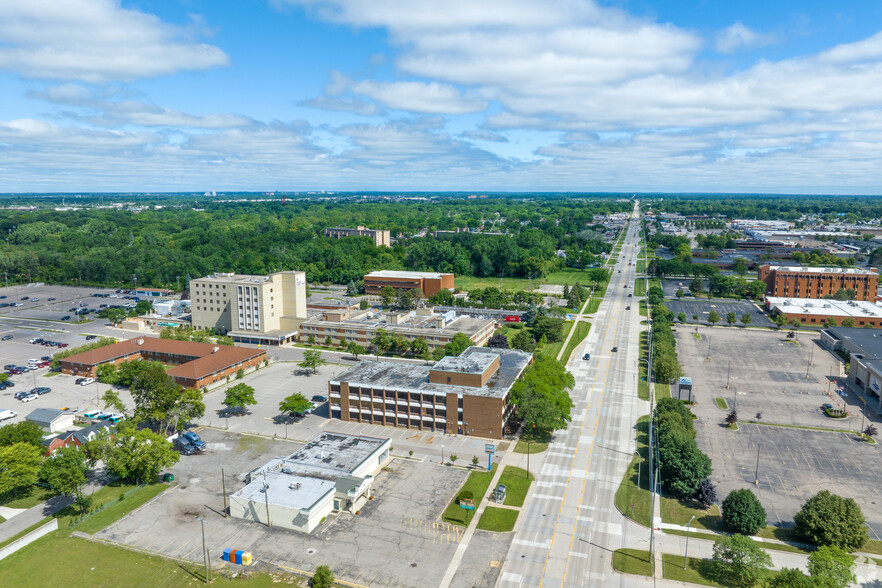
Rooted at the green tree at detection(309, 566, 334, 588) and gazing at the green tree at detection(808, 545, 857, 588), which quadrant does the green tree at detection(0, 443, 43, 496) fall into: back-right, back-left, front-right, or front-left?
back-left

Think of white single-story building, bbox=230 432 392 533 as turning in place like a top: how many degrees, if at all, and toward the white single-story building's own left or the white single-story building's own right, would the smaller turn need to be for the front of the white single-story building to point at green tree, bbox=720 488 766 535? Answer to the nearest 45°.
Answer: approximately 45° to the white single-story building's own left

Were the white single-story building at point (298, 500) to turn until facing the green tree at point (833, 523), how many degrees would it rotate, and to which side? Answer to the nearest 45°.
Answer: approximately 45° to its left

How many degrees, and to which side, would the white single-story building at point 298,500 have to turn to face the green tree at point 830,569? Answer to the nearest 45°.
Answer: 0° — it already faces it

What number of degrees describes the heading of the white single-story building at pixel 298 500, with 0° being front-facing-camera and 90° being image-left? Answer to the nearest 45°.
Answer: approximately 315°

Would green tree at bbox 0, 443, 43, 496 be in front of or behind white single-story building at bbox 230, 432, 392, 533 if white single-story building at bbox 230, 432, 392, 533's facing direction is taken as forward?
behind

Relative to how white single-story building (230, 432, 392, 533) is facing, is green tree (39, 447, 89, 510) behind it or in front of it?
behind

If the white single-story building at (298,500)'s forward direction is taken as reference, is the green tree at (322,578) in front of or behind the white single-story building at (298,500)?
in front
